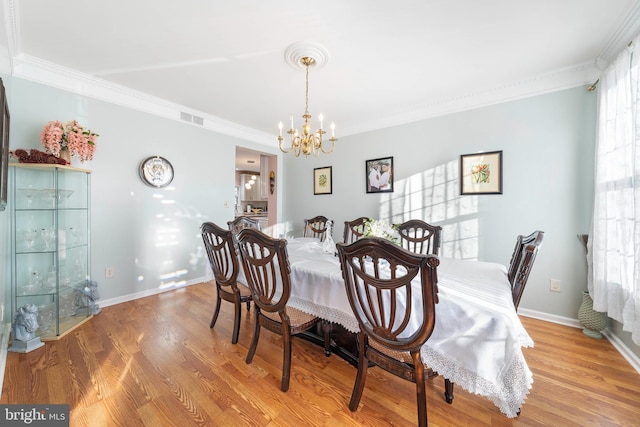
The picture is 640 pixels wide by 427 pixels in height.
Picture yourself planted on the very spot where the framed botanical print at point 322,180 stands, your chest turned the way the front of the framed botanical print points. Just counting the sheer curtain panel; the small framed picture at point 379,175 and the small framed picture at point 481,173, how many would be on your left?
3

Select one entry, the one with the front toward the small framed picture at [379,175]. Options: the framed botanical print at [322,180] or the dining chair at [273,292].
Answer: the dining chair

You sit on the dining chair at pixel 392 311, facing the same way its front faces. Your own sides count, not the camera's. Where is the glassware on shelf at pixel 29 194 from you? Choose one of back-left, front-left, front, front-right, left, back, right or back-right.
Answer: back-left

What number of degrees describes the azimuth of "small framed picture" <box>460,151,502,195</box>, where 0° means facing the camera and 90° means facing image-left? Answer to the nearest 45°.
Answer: approximately 45°

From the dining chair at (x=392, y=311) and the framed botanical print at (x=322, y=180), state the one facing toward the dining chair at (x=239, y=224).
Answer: the framed botanical print

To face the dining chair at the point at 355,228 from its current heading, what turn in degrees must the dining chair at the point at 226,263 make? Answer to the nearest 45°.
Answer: approximately 45° to its right

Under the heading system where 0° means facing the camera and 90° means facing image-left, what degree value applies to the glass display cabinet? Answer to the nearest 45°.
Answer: approximately 315°

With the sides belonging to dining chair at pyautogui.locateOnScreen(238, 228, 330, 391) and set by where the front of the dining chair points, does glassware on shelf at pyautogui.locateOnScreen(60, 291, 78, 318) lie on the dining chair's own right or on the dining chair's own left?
on the dining chair's own left

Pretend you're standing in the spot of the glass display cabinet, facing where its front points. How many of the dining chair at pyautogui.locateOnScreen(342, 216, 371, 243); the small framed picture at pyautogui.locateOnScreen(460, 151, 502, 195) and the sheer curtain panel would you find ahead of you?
3
